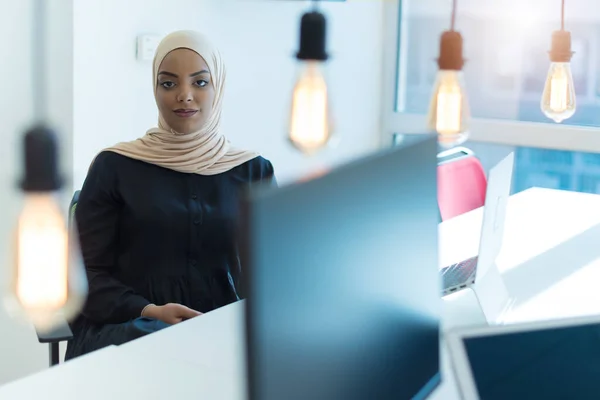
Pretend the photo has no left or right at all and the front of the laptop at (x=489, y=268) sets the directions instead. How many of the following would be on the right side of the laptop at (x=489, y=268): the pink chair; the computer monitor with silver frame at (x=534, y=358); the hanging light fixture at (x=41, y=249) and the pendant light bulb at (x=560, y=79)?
2

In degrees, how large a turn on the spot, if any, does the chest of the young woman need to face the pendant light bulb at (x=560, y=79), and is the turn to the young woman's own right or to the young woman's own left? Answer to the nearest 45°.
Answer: approximately 90° to the young woman's own left

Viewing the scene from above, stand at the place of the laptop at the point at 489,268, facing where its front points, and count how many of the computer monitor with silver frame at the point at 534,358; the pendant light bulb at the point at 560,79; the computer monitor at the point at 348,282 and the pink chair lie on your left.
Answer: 2

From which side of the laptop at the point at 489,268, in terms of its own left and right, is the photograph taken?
left

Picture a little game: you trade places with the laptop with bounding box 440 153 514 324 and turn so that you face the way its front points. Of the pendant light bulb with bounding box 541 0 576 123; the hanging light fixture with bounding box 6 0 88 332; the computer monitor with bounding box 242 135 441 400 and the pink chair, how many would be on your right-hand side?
2

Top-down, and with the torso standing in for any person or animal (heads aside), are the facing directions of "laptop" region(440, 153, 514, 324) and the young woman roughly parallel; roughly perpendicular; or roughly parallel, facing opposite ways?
roughly perpendicular

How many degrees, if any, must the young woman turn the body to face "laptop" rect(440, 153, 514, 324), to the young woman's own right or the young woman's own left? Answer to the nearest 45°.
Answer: approximately 45° to the young woman's own left
